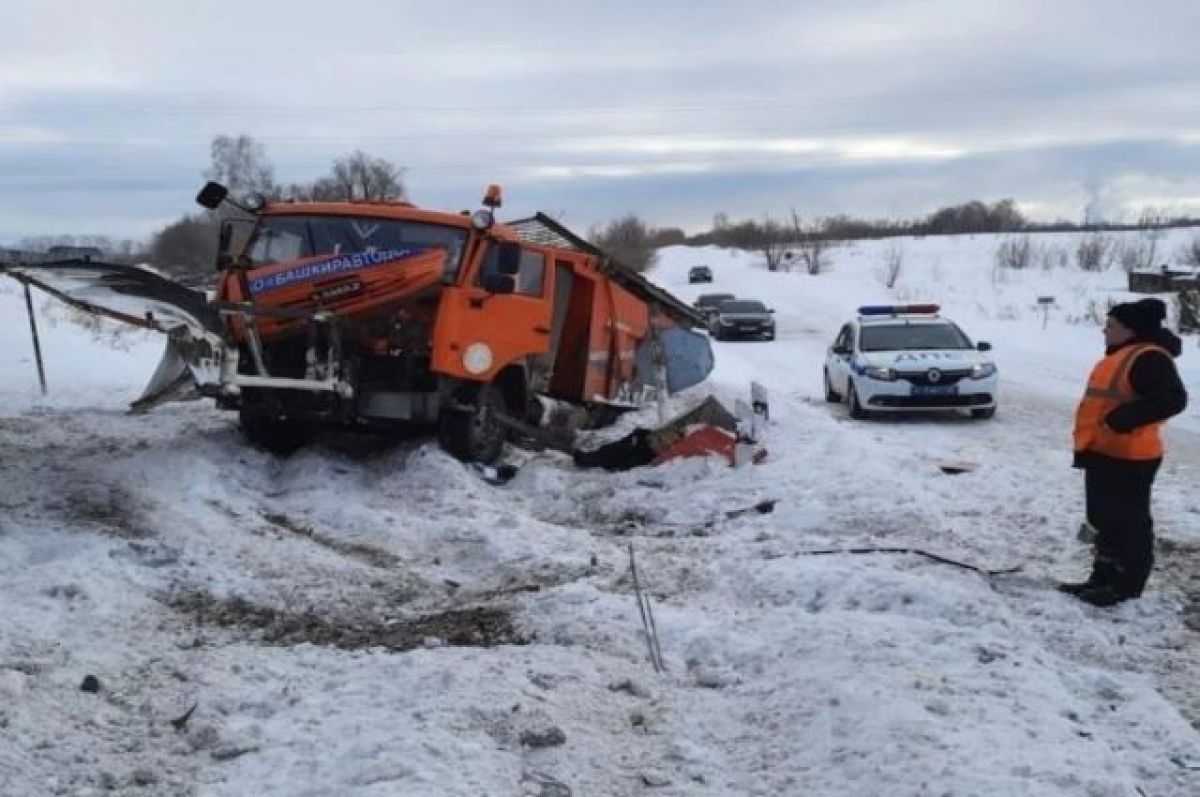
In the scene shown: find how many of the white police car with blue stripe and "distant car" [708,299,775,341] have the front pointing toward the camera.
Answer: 2

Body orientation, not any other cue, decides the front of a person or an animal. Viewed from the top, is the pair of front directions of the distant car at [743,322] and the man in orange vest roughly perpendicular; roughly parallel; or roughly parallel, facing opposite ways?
roughly perpendicular

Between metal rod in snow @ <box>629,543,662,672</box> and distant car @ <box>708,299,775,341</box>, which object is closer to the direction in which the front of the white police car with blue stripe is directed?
the metal rod in snow

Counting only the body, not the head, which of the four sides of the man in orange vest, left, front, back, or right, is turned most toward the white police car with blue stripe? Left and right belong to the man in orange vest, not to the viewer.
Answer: right

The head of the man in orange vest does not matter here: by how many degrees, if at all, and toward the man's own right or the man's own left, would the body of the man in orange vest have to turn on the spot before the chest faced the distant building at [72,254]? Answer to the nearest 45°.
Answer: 0° — they already face it

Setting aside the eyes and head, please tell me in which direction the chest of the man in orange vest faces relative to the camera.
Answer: to the viewer's left

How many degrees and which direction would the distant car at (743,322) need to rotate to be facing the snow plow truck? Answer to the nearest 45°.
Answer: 0° — it already faces it
